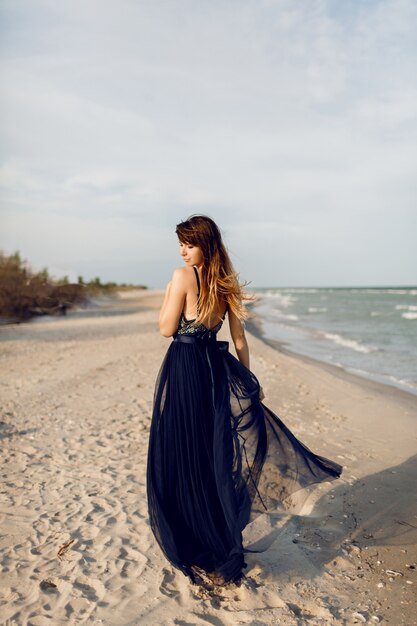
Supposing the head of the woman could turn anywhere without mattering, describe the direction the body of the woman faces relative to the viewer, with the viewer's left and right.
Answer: facing away from the viewer and to the left of the viewer

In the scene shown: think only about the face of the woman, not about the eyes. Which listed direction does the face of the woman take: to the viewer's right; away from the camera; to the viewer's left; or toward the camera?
to the viewer's left
